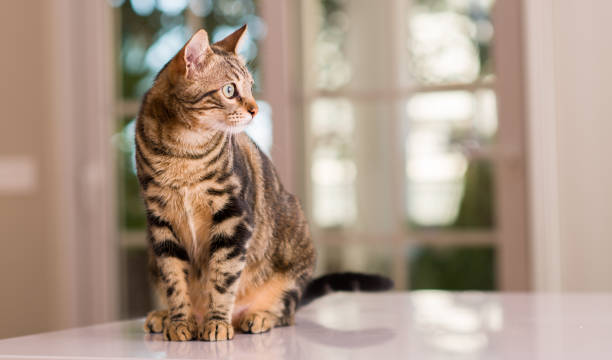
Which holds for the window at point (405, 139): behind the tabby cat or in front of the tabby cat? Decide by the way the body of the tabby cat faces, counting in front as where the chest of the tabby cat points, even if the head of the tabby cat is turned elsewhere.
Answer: behind

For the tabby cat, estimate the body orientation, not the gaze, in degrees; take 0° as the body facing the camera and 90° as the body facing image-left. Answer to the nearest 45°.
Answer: approximately 45°
